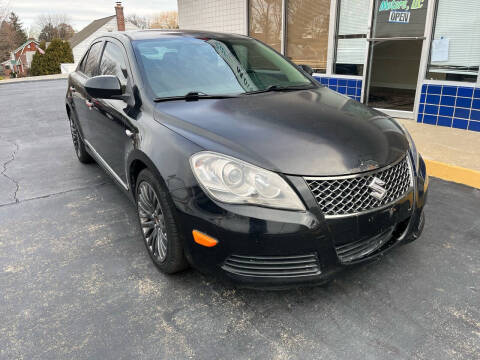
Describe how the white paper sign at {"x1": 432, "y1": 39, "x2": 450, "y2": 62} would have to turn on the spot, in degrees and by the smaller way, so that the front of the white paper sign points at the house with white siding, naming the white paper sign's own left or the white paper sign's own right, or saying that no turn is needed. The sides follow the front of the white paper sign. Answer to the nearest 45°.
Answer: approximately 135° to the white paper sign's own right

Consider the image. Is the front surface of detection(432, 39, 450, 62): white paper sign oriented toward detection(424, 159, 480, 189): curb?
yes

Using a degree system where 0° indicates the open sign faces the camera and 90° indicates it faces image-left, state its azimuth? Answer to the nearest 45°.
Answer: approximately 0°

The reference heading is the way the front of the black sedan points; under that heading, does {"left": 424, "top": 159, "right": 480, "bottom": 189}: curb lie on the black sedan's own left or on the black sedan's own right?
on the black sedan's own left

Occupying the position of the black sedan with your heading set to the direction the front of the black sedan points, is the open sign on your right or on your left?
on your left

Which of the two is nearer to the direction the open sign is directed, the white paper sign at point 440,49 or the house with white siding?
the white paper sign

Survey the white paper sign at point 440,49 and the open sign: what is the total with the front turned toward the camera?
2

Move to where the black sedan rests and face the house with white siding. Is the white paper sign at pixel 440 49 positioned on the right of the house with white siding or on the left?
right

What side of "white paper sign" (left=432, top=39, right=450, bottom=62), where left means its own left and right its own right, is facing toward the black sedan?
front

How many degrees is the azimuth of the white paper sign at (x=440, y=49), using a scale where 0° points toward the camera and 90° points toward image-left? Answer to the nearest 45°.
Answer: approximately 0°

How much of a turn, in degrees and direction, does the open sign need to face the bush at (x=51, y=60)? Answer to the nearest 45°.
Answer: approximately 135° to its right

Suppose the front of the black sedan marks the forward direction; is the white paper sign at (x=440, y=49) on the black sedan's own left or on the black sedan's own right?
on the black sedan's own left
